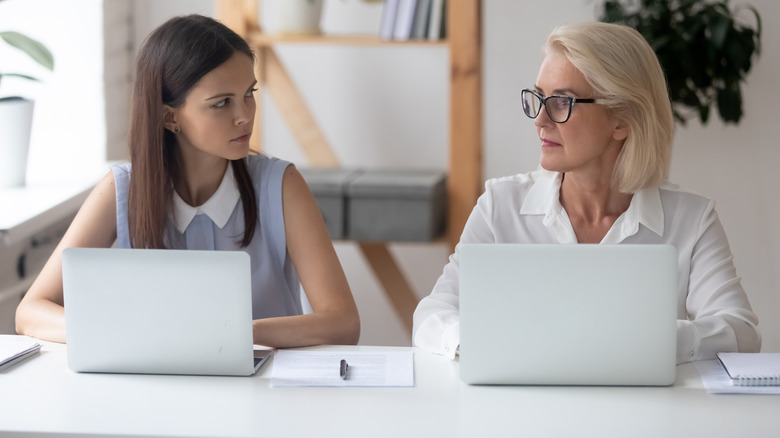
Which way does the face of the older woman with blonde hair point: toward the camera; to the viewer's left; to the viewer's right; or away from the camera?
to the viewer's left

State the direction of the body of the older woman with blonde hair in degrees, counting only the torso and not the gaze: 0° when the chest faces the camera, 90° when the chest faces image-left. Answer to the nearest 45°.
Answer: approximately 0°

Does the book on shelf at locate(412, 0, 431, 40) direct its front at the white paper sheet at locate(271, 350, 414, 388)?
yes

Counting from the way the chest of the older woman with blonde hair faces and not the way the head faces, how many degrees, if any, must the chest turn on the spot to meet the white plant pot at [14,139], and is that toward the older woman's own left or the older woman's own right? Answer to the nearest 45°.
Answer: approximately 90° to the older woman's own right
